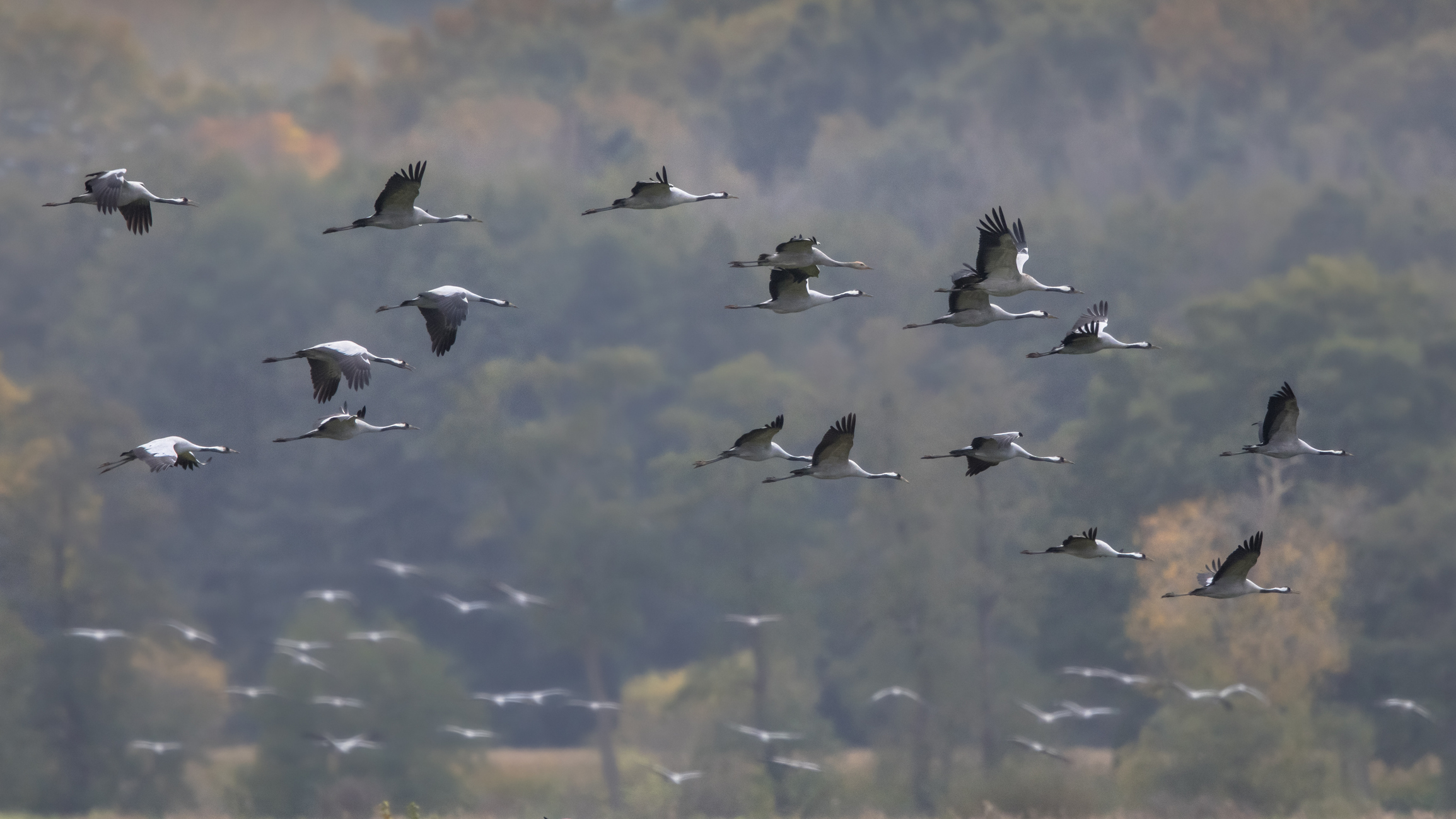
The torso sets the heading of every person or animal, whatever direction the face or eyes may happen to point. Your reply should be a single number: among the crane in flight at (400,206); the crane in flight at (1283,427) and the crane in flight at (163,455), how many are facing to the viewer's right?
3

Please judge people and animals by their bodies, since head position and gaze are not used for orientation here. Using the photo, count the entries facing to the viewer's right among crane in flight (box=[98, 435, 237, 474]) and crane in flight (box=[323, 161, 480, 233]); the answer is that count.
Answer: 2

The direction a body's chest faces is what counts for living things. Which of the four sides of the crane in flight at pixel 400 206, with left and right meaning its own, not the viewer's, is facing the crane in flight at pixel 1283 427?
front

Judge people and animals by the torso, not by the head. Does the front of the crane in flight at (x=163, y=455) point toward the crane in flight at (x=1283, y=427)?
yes

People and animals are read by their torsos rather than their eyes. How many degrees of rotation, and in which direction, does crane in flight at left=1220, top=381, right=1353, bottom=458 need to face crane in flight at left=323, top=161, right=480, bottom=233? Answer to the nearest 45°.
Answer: approximately 180°

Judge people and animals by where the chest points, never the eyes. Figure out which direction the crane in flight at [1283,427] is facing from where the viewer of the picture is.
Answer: facing to the right of the viewer

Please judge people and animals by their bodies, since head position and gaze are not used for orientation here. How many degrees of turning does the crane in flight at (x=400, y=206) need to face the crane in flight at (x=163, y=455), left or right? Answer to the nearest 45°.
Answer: approximately 135° to its right

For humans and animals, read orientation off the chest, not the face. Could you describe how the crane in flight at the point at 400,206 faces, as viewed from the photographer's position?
facing to the right of the viewer

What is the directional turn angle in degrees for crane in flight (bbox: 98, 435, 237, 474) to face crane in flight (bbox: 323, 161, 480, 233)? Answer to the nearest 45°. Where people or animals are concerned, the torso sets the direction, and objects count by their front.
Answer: approximately 45° to its left

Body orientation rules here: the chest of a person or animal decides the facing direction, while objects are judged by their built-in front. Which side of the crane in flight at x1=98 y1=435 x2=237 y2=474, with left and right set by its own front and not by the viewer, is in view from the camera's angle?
right

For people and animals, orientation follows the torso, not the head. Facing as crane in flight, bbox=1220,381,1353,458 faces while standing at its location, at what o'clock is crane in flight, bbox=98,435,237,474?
crane in flight, bbox=98,435,237,474 is roughly at 5 o'clock from crane in flight, bbox=1220,381,1353,458.
